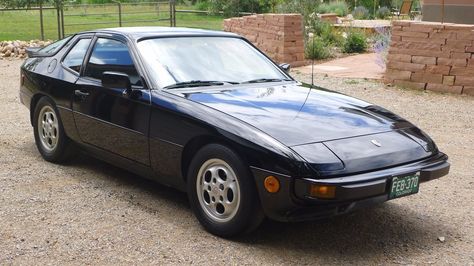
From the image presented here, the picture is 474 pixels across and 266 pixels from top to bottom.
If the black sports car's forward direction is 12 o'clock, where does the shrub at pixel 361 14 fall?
The shrub is roughly at 8 o'clock from the black sports car.

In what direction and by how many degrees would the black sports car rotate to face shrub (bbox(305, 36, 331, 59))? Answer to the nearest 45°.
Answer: approximately 135° to its left

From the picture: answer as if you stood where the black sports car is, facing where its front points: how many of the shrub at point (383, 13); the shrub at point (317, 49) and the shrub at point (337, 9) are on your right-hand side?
0

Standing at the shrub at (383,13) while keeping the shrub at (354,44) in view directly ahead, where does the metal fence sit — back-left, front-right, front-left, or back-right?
front-right

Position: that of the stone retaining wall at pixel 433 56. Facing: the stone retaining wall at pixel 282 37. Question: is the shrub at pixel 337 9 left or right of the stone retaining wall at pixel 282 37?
right

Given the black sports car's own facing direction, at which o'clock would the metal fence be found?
The metal fence is roughly at 7 o'clock from the black sports car.

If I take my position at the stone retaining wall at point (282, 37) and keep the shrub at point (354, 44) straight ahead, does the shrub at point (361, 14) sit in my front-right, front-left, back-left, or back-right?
front-left

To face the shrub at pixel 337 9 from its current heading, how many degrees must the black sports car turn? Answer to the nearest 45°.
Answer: approximately 135° to its left

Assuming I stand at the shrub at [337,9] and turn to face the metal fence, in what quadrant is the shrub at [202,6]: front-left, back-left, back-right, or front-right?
front-right

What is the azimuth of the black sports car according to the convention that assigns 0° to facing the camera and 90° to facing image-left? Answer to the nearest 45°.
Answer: approximately 315°

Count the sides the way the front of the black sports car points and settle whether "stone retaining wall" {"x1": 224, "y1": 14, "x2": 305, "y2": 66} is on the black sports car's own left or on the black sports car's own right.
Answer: on the black sports car's own left

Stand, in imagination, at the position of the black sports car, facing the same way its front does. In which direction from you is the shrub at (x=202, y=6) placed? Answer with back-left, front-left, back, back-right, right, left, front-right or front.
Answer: back-left

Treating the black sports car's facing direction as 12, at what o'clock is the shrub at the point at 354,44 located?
The shrub is roughly at 8 o'clock from the black sports car.
